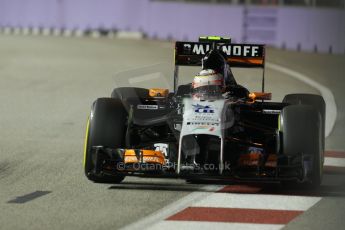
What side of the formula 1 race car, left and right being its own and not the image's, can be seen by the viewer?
front
